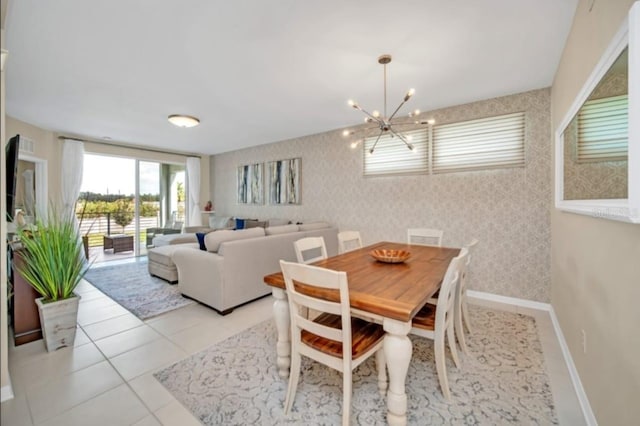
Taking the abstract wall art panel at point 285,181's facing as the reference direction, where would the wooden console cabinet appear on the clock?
The wooden console cabinet is roughly at 12 o'clock from the abstract wall art panel.

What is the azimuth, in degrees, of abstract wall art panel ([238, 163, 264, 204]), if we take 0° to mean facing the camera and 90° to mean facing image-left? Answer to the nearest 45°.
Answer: approximately 45°

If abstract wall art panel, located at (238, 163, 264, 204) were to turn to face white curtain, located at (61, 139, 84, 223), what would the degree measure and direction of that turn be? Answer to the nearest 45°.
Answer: approximately 45° to its right

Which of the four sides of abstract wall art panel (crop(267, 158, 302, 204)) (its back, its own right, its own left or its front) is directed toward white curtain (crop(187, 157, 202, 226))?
right

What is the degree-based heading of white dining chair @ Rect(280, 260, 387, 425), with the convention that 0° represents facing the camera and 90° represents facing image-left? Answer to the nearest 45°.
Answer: approximately 225°

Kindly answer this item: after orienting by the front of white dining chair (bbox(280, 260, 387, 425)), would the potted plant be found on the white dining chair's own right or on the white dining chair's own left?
on the white dining chair's own left

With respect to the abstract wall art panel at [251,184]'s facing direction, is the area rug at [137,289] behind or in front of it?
in front

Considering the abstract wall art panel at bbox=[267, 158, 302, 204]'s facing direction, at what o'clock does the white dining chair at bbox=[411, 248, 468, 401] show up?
The white dining chair is roughly at 10 o'clock from the abstract wall art panel.

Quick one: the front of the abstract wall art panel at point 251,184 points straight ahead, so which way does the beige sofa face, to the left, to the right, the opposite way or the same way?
to the right

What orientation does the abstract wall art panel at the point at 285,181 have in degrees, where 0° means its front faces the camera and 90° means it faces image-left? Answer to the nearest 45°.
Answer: approximately 45°

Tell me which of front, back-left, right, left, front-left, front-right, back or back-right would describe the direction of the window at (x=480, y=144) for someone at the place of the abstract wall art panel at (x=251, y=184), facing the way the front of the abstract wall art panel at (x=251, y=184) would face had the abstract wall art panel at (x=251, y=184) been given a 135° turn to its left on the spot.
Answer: front-right

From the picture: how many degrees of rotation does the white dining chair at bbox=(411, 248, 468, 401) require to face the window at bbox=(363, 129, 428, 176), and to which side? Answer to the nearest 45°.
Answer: approximately 45° to its right

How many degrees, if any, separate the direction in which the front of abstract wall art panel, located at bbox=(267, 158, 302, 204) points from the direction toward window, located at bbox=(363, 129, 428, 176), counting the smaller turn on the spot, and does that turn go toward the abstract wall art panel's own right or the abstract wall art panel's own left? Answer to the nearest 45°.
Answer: approximately 90° to the abstract wall art panel's own left

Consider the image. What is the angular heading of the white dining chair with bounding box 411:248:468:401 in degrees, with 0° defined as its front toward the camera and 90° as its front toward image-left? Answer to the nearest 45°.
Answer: approximately 135°
